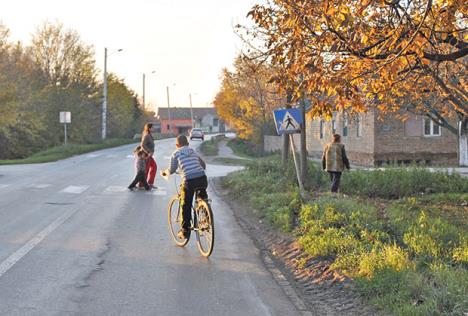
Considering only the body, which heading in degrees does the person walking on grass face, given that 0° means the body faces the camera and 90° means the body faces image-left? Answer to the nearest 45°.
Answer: approximately 180°

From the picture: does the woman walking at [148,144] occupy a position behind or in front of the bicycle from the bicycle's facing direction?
in front

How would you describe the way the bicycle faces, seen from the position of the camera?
facing away from the viewer and to the left of the viewer

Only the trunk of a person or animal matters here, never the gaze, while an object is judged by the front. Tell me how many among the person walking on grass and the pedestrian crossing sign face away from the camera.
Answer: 1

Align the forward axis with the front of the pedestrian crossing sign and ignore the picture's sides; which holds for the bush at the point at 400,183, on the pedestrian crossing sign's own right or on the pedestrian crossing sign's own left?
on the pedestrian crossing sign's own left

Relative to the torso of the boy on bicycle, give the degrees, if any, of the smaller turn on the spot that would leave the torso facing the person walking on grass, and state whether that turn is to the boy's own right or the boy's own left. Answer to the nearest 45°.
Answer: approximately 90° to the boy's own right

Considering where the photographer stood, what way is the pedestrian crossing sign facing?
facing the viewer
